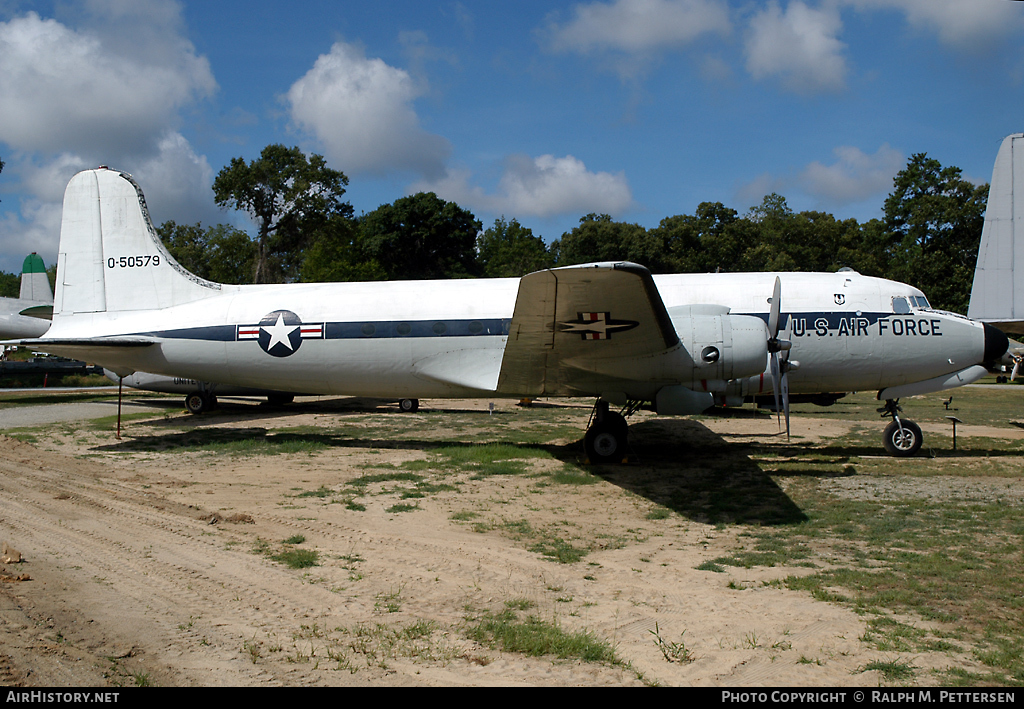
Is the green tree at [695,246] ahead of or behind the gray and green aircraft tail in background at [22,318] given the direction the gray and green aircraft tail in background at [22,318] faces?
behind

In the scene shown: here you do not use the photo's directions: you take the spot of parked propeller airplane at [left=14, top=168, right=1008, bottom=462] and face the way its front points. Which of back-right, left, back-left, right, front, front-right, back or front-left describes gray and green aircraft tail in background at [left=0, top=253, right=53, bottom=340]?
back-left

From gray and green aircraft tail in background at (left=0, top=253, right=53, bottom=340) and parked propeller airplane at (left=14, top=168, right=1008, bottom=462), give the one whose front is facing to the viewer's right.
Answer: the parked propeller airplane

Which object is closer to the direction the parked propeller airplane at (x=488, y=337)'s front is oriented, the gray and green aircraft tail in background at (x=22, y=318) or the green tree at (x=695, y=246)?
the green tree

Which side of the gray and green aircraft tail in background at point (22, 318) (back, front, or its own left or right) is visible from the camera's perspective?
left

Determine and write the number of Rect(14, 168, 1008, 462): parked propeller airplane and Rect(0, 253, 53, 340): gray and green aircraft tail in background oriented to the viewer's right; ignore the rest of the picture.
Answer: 1

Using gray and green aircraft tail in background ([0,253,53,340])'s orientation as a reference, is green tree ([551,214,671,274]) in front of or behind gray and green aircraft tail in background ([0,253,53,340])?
behind

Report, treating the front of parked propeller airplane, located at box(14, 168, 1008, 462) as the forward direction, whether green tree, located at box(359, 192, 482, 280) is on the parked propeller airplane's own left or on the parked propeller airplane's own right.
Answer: on the parked propeller airplane's own left

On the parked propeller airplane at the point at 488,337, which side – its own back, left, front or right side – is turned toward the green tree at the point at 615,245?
left

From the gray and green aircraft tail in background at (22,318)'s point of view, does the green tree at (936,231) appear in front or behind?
behind

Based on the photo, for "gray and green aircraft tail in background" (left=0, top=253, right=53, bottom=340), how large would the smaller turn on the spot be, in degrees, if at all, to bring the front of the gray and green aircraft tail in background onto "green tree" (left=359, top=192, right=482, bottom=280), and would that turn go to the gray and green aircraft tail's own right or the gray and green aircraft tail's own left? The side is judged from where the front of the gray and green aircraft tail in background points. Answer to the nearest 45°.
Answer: approximately 135° to the gray and green aircraft tail's own right

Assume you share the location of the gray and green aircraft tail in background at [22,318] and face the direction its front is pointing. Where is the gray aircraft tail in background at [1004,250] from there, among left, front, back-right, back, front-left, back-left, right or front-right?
back-left

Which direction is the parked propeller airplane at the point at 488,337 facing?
to the viewer's right
